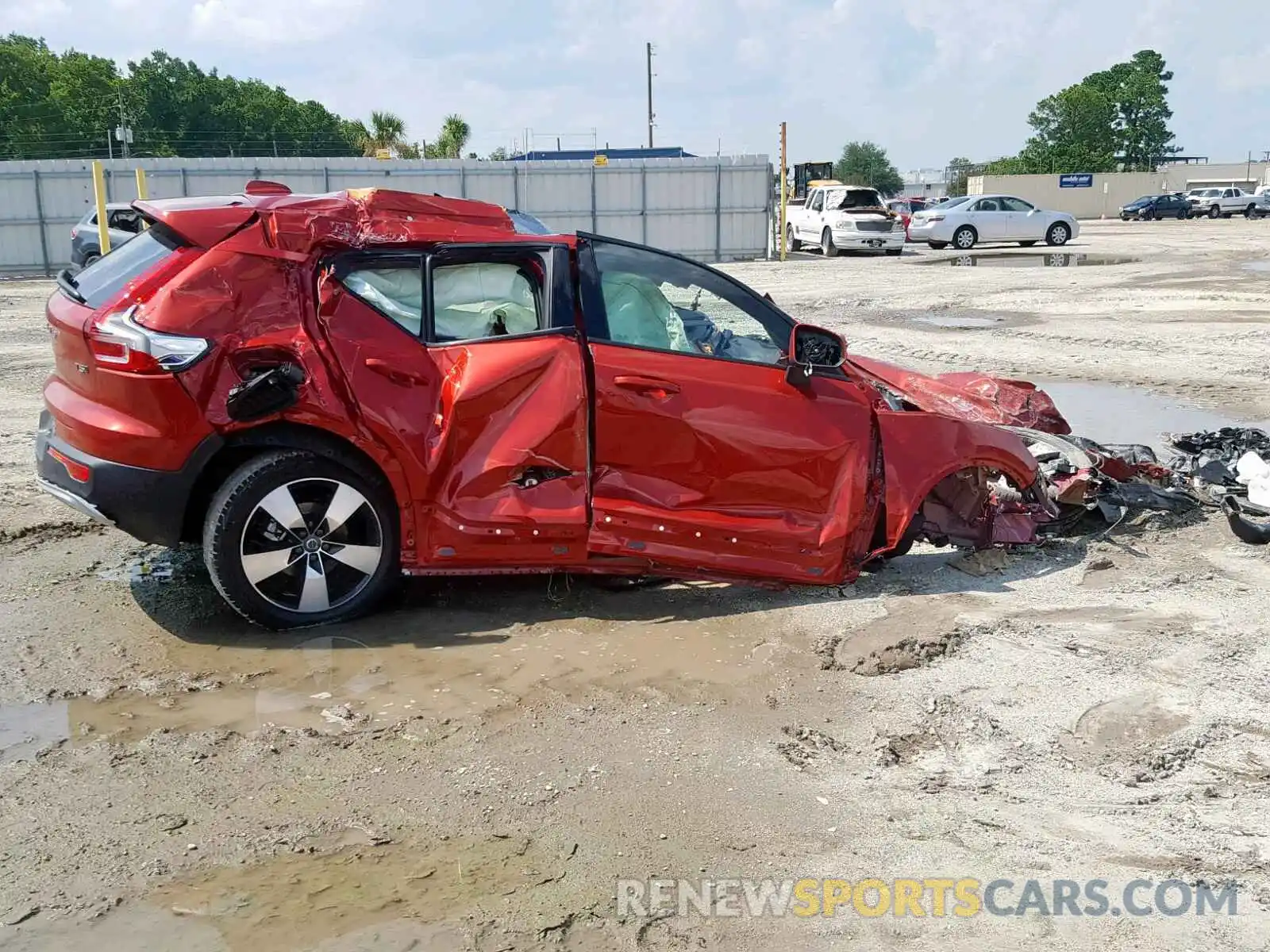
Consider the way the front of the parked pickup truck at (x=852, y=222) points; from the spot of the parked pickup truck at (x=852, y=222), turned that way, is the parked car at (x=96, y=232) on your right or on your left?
on your right

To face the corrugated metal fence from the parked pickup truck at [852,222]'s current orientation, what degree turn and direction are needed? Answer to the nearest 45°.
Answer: approximately 90° to its right

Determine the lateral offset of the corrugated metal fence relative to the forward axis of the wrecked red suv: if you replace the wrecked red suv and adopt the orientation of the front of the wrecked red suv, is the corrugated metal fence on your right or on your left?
on your left

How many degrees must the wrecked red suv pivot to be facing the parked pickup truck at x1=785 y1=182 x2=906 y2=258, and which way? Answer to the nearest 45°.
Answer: approximately 90° to its left

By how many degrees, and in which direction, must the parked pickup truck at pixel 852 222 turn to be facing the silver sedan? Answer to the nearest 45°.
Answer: approximately 90° to its left

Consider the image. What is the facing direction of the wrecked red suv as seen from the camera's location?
facing to the right of the viewer

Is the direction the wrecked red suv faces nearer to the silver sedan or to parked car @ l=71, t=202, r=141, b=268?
the silver sedan

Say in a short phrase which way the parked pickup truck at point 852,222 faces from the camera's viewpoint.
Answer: facing the viewer and to the right of the viewer

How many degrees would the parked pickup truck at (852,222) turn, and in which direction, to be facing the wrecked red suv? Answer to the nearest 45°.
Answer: approximately 45° to its right
